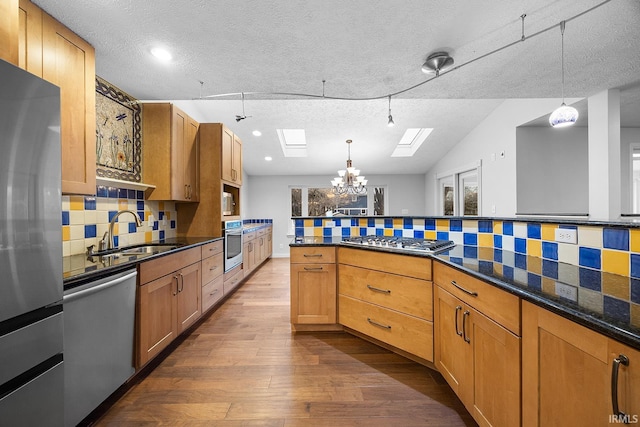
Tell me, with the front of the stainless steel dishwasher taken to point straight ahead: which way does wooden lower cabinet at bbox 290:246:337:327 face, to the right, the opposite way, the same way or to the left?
to the right

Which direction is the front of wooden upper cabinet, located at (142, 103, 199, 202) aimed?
to the viewer's right

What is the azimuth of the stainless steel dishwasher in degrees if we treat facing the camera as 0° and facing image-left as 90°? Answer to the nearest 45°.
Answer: approximately 315°

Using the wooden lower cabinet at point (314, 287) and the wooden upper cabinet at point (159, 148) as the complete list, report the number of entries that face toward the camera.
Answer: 1

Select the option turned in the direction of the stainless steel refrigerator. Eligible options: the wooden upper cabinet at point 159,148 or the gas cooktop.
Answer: the gas cooktop

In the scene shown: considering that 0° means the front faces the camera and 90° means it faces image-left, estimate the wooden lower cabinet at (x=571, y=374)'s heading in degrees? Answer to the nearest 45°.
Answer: approximately 45°

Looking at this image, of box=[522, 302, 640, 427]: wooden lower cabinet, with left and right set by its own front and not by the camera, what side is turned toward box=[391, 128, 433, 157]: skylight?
right

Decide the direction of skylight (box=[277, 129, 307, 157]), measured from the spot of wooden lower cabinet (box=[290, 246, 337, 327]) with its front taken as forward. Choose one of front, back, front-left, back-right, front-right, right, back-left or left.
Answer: back
